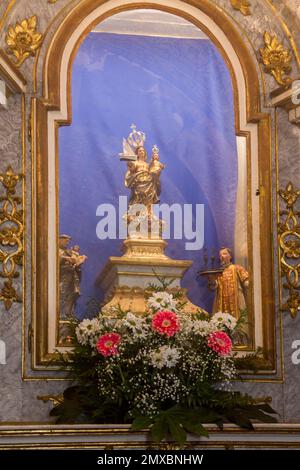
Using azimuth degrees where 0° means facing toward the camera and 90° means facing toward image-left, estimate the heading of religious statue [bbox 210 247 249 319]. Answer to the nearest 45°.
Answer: approximately 45°

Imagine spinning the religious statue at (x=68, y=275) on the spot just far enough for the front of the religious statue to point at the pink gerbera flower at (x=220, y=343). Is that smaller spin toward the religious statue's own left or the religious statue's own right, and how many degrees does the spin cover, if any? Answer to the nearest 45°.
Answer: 0° — it already faces it

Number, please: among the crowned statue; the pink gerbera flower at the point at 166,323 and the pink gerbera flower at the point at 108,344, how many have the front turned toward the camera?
3

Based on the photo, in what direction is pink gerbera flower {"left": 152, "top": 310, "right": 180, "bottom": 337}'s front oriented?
toward the camera

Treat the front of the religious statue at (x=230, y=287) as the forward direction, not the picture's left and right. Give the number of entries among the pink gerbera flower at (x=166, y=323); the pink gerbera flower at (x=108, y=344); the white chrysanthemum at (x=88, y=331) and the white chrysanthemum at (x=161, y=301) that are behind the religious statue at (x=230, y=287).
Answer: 0

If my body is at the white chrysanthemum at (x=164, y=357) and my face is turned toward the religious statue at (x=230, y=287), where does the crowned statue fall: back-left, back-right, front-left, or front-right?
front-left

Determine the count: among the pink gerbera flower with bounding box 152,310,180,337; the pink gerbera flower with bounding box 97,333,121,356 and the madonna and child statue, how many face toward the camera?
3

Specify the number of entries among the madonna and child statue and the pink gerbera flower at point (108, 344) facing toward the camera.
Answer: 2

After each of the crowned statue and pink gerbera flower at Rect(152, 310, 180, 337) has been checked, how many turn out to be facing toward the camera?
2

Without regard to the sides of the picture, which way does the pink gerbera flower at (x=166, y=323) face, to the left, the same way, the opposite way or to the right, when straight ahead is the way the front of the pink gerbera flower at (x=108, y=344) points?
the same way

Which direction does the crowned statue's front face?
toward the camera

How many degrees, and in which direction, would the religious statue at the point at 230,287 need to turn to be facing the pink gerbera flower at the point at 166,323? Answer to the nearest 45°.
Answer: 0° — it already faces it
